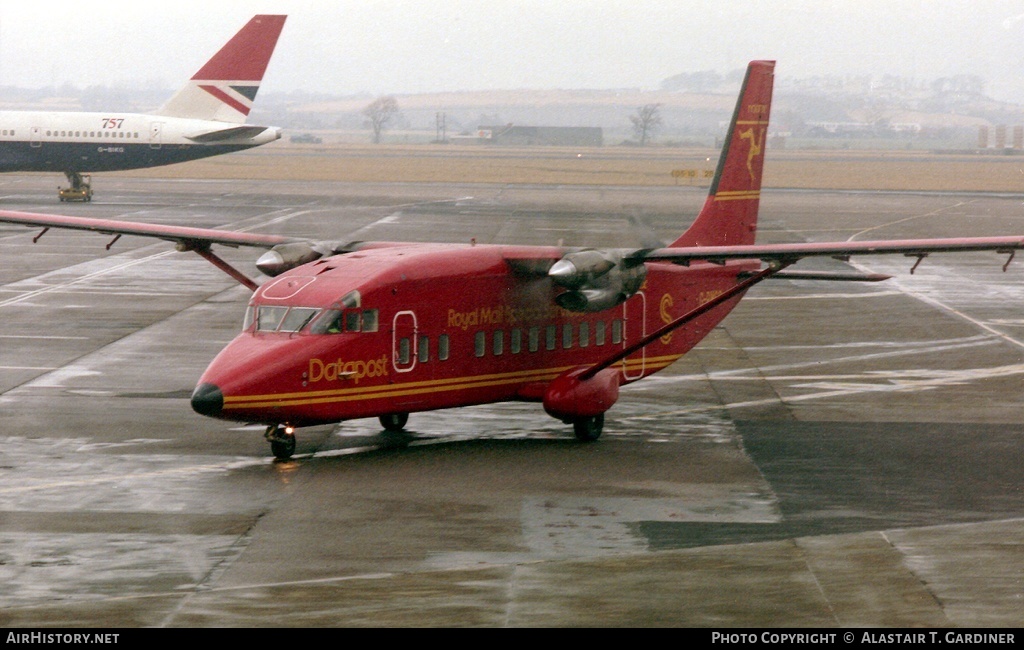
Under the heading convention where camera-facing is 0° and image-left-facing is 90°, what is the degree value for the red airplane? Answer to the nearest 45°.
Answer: approximately 45°
